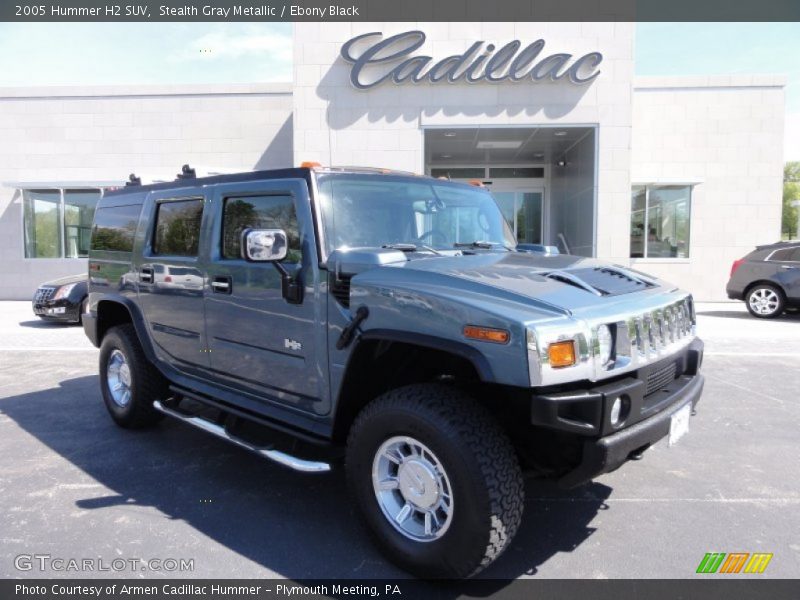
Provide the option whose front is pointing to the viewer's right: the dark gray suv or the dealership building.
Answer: the dark gray suv

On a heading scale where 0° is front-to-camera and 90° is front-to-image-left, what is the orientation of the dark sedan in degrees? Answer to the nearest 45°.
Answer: approximately 45°

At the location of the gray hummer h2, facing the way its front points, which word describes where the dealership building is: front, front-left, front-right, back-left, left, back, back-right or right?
back-left

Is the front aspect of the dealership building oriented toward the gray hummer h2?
yes

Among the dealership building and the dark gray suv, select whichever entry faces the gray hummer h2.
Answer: the dealership building

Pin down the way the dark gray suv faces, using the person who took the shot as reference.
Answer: facing to the right of the viewer

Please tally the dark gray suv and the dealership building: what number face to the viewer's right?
1

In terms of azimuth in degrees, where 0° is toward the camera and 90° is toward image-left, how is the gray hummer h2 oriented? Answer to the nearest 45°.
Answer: approximately 315°

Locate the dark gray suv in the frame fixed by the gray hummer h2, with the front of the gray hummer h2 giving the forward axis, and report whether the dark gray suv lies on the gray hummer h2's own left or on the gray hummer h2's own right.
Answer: on the gray hummer h2's own left

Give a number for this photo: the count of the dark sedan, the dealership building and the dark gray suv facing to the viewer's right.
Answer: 1

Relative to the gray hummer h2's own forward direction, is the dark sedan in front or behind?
behind

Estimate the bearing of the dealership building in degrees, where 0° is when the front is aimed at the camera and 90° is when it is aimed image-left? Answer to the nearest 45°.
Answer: approximately 0°
